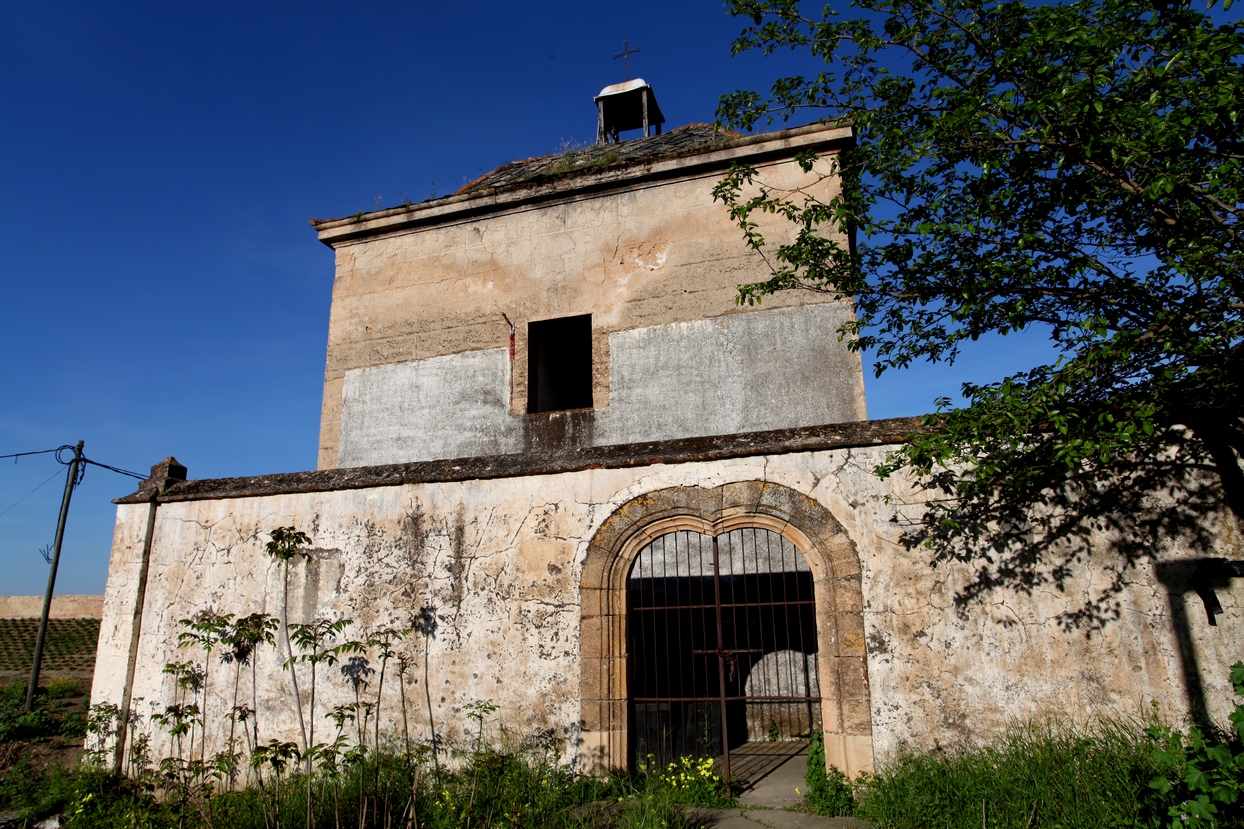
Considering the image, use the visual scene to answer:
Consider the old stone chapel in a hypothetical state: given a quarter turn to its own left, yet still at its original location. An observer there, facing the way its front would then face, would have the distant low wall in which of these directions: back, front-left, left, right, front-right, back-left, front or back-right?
back-left

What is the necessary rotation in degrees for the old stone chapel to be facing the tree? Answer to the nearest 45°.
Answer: approximately 45° to its left

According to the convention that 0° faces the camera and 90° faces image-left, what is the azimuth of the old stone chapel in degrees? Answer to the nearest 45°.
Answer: approximately 0°

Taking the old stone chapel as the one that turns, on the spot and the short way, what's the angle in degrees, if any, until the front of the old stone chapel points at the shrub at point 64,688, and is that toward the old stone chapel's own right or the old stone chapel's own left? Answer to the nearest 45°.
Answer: approximately 135° to the old stone chapel's own right

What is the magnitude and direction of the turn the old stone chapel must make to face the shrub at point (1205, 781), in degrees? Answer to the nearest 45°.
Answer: approximately 45° to its left

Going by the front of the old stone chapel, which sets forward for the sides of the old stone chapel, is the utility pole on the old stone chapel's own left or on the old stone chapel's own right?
on the old stone chapel's own right
